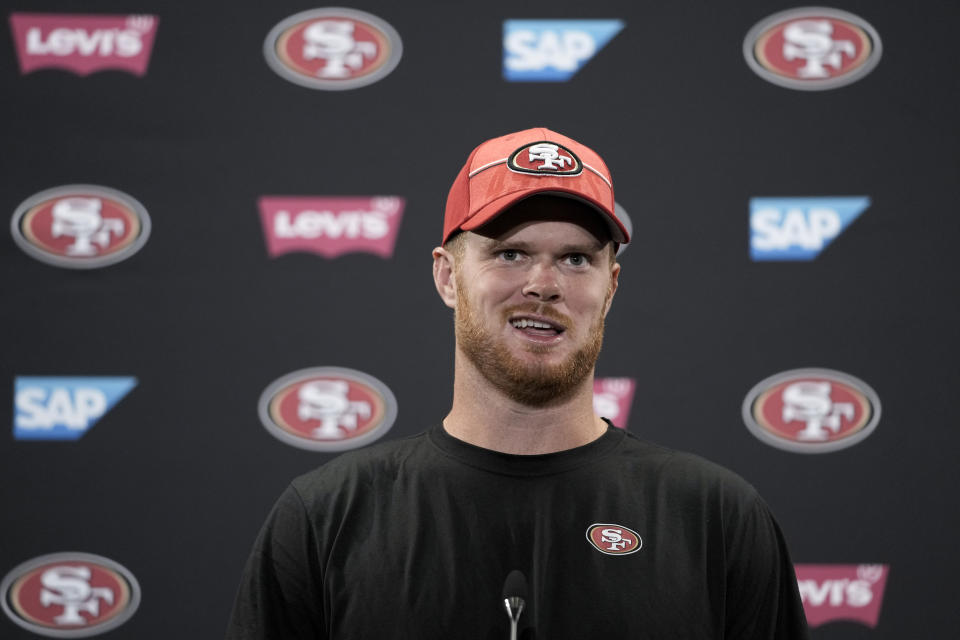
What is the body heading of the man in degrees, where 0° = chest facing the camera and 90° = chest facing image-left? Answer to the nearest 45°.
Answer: approximately 0°
